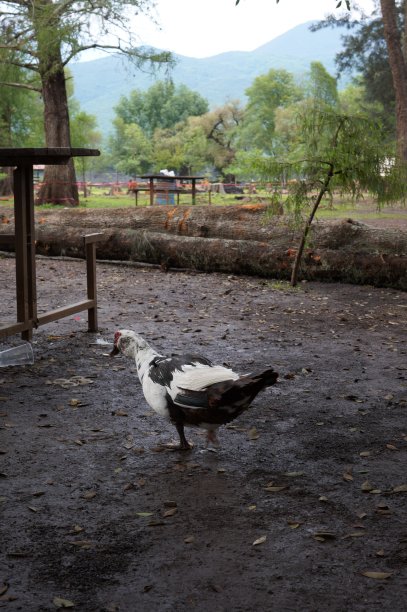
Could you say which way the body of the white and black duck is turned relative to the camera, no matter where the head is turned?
to the viewer's left

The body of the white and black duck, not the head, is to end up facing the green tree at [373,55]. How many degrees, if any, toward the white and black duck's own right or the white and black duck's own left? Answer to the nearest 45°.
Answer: approximately 90° to the white and black duck's own right

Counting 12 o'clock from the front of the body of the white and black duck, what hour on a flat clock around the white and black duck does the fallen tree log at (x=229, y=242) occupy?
The fallen tree log is roughly at 3 o'clock from the white and black duck.

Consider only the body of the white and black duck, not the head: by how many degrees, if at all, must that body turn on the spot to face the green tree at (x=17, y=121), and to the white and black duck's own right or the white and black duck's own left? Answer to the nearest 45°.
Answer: approximately 90° to the white and black duck's own right

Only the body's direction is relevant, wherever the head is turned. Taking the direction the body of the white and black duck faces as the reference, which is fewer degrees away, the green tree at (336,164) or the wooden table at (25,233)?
the wooden table

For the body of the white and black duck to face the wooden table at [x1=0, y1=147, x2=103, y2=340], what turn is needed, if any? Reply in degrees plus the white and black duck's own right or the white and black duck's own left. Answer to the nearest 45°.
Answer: approximately 45° to the white and black duck's own right

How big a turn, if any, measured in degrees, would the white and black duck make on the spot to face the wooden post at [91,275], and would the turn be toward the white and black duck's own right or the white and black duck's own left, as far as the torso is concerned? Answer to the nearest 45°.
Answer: approximately 90° to the white and black duck's own right

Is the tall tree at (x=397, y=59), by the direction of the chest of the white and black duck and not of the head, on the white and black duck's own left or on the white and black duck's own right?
on the white and black duck's own right
